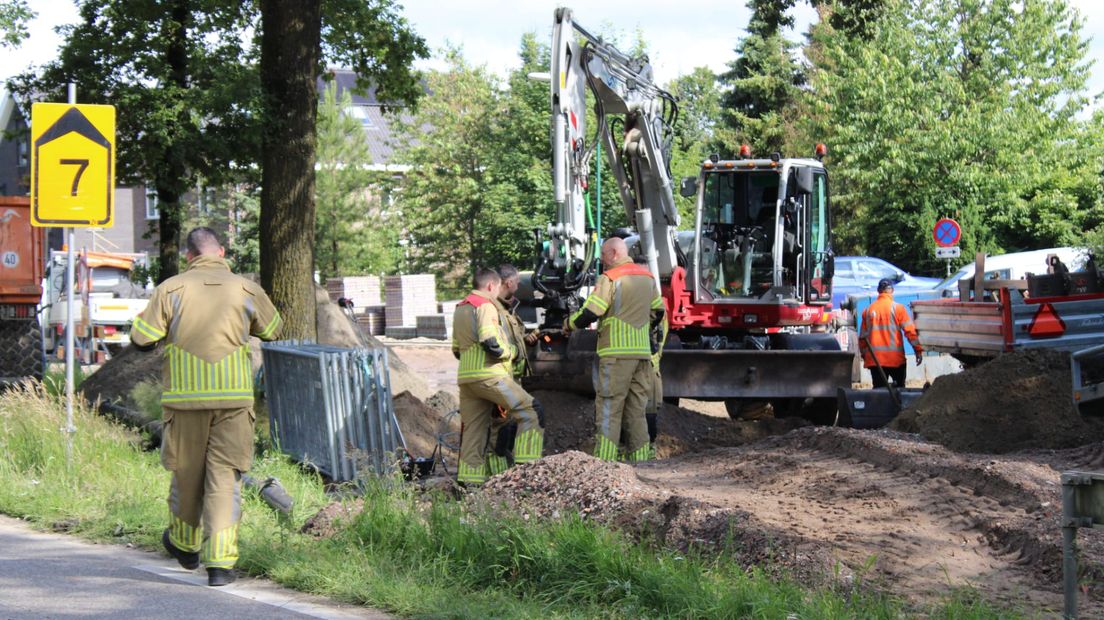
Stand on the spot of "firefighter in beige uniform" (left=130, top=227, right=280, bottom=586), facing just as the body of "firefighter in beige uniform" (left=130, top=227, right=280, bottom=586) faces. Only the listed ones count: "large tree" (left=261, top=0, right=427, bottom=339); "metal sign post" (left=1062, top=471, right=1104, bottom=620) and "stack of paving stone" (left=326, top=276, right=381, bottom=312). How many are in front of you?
2

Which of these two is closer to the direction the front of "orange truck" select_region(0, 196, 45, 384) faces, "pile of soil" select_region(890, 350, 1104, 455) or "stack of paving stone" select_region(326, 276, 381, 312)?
the stack of paving stone

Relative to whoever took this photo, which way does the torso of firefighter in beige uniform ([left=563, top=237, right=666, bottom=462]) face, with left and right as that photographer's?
facing away from the viewer and to the left of the viewer

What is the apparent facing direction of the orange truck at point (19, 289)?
away from the camera

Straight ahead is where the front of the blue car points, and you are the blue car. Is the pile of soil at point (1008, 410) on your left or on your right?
on your right

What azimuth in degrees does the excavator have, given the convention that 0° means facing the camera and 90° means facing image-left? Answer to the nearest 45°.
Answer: approximately 45°

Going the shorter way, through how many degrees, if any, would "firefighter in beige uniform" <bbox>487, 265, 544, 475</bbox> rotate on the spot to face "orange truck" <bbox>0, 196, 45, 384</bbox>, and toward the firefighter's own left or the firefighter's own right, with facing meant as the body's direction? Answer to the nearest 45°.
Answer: approximately 135° to the firefighter's own left

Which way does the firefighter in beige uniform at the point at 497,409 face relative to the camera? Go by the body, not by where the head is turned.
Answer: to the viewer's right

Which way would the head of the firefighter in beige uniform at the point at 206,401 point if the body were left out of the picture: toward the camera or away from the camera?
away from the camera

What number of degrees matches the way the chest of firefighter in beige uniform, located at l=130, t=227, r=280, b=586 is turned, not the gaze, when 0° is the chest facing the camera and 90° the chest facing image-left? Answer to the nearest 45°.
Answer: approximately 180°

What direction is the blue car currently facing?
to the viewer's right

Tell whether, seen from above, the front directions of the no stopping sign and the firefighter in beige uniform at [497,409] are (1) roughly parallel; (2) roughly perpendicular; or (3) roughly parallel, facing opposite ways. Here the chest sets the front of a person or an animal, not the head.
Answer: roughly perpendicular
